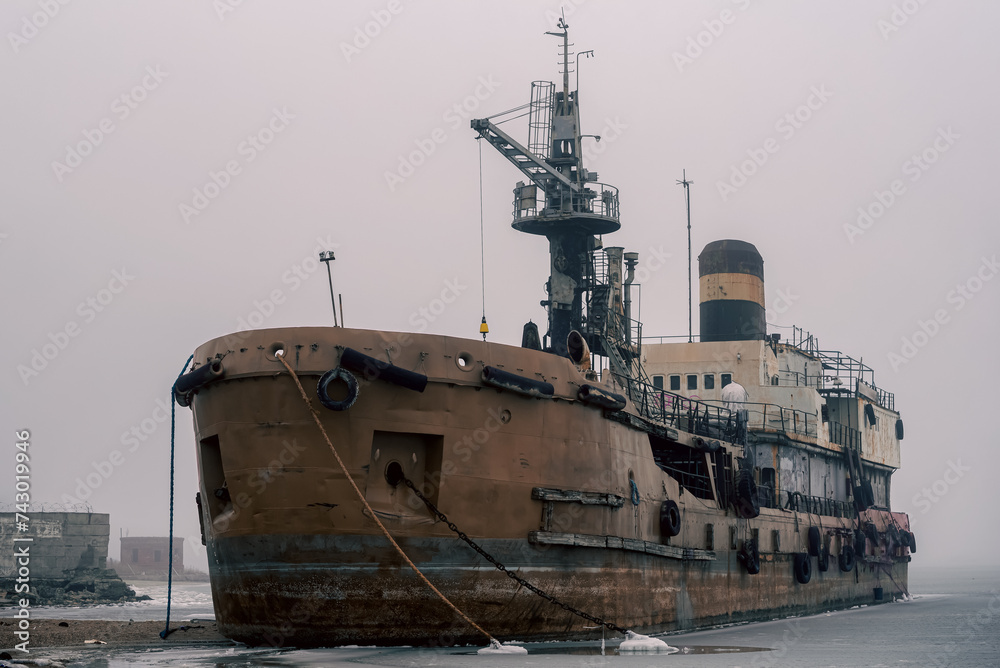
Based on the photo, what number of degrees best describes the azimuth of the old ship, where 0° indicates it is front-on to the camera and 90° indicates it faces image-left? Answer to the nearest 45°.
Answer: approximately 45°
